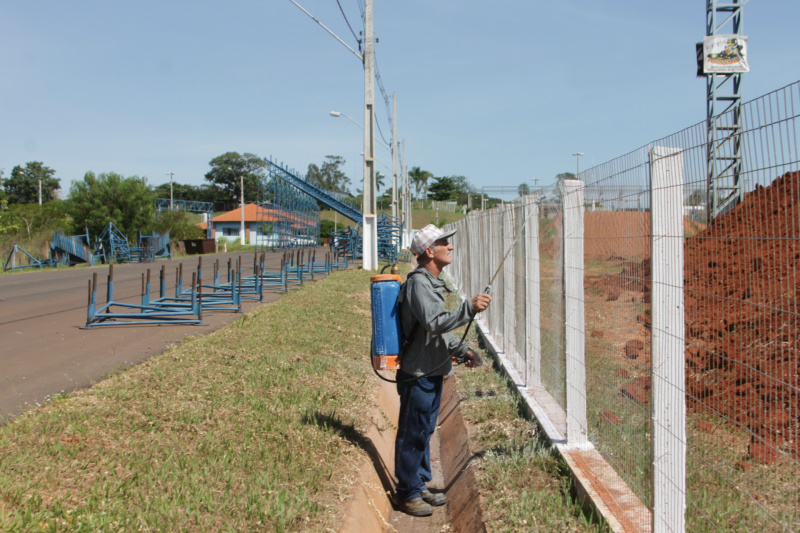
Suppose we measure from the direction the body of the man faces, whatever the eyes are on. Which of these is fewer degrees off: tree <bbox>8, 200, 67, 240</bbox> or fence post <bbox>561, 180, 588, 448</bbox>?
the fence post

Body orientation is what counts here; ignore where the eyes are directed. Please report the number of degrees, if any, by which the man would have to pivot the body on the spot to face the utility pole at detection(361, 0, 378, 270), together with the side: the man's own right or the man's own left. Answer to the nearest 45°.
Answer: approximately 90° to the man's own left

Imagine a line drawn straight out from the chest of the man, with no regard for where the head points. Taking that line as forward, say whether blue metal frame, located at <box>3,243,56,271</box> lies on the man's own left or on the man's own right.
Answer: on the man's own left

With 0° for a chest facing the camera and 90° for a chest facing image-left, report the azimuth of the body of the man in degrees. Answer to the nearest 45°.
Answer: approximately 270°

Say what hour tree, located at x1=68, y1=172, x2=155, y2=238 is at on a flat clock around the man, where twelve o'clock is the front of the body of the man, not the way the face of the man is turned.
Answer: The tree is roughly at 8 o'clock from the man.

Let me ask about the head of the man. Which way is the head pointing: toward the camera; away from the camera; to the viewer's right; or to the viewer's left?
to the viewer's right

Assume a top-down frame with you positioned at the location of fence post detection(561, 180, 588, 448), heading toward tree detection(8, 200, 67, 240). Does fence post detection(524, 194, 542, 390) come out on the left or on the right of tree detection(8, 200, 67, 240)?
right

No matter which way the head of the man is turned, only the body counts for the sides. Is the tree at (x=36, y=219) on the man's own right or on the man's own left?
on the man's own left

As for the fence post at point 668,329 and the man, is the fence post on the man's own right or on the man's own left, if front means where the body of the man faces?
on the man's own right

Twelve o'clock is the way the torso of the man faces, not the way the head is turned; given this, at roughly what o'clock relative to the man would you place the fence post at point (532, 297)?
The fence post is roughly at 10 o'clock from the man.
